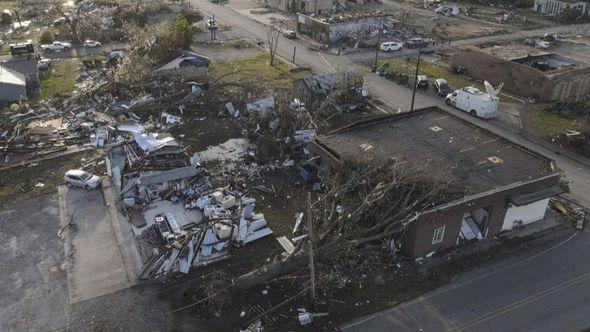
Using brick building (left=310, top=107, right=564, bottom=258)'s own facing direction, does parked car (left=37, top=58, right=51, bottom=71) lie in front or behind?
behind

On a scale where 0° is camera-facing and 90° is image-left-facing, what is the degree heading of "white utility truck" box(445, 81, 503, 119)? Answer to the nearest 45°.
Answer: approximately 135°

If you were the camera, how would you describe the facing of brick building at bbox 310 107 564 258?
facing the viewer and to the right of the viewer

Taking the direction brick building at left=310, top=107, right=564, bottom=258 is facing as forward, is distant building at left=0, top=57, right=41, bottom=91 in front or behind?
behind

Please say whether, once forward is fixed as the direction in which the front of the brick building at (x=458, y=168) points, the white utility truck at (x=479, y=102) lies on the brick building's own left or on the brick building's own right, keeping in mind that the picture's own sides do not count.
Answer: on the brick building's own left

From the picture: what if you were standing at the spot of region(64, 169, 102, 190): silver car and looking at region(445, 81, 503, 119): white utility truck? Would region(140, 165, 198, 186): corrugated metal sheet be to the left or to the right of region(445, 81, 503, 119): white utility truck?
right

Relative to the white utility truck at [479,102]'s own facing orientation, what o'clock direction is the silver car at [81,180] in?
The silver car is roughly at 9 o'clock from the white utility truck.

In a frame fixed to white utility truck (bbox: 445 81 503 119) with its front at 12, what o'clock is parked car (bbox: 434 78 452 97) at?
The parked car is roughly at 12 o'clock from the white utility truck.

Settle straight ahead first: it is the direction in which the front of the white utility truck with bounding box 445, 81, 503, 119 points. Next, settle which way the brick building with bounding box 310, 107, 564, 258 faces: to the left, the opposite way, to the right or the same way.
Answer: the opposite way

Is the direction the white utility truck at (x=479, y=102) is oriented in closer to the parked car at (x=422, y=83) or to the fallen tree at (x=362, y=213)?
the parked car

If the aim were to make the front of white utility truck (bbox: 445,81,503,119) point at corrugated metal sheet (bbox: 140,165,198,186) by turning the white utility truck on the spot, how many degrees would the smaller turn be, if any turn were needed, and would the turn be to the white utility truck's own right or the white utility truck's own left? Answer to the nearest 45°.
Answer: approximately 90° to the white utility truck's own left

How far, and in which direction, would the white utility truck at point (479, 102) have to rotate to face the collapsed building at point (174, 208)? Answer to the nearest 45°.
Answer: approximately 90° to its left

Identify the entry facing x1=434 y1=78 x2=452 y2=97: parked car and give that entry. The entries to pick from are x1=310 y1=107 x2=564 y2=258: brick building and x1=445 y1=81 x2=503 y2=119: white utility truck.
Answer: the white utility truck
